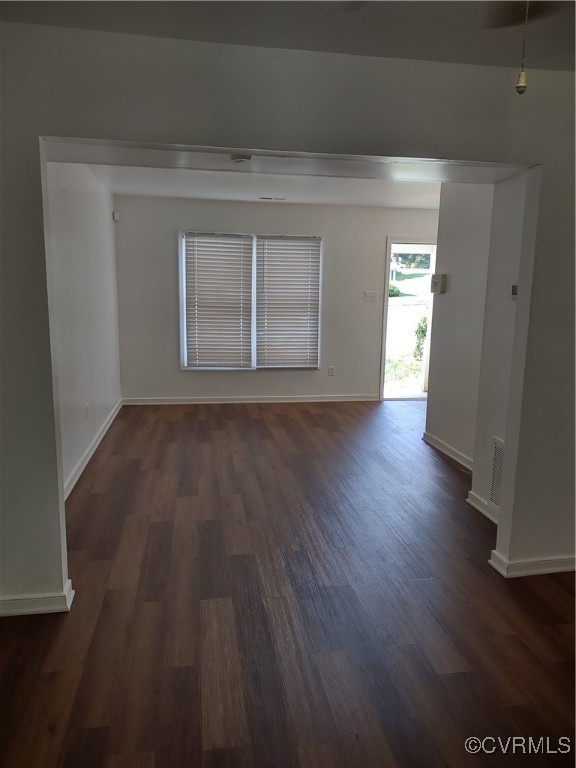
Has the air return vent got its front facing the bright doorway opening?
no

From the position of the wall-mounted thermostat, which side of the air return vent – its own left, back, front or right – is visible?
right

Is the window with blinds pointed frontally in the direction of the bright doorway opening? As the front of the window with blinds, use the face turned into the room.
no

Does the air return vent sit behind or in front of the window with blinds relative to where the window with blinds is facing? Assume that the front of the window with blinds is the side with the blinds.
in front

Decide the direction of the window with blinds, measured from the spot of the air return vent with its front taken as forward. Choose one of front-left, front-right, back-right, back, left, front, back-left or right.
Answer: front-right

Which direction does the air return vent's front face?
to the viewer's left

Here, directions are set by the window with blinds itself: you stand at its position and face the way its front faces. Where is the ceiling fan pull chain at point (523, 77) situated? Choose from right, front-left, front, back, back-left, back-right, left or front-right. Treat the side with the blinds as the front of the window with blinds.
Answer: front

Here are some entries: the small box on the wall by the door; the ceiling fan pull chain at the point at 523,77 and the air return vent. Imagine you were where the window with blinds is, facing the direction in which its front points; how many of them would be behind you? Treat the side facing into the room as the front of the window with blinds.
0

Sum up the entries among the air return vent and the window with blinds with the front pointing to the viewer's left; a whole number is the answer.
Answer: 1

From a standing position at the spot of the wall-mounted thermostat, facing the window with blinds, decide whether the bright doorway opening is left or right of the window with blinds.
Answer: right

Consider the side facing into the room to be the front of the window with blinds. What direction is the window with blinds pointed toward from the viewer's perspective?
toward the camera

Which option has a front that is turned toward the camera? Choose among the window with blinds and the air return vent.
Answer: the window with blinds
